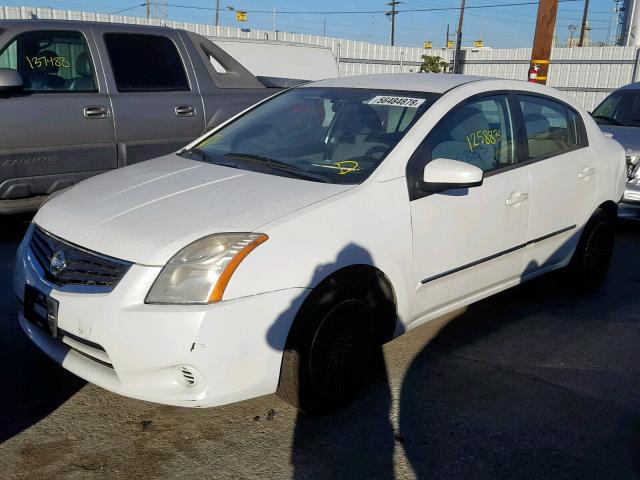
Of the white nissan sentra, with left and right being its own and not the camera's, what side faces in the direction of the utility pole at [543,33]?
back

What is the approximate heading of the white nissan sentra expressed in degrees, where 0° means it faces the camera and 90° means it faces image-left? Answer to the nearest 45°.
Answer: approximately 45°

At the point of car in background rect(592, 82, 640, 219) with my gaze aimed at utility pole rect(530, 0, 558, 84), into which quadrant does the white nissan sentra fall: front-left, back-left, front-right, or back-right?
back-left

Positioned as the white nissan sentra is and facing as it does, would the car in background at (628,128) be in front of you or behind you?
behind

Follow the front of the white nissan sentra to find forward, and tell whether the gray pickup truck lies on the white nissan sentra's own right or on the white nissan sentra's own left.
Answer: on the white nissan sentra's own right
